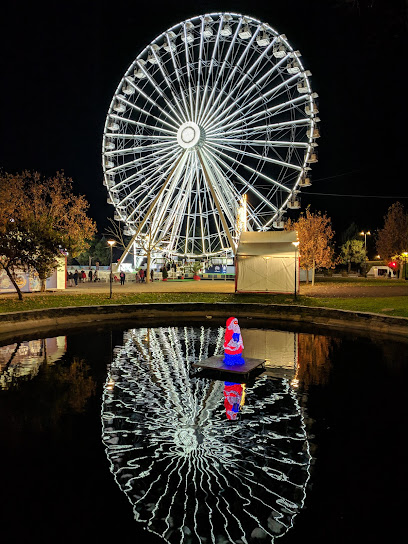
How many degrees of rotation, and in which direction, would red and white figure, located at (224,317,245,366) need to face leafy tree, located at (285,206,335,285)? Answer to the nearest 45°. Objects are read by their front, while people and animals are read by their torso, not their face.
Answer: approximately 135° to its left

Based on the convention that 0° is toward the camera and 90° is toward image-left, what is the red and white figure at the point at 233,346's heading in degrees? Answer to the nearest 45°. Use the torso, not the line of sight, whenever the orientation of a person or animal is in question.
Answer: approximately 315°

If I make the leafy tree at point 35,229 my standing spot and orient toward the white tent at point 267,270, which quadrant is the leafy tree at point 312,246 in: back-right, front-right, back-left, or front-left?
front-left

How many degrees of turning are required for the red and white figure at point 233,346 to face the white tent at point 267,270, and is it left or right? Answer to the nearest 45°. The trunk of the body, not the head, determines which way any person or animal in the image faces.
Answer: approximately 135° to its left

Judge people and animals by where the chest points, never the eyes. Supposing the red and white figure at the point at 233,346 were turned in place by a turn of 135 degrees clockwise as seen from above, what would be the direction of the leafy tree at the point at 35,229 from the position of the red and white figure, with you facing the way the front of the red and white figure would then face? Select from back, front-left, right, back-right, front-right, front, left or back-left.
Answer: front-right

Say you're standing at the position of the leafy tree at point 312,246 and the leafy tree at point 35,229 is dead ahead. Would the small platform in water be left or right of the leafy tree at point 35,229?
left
